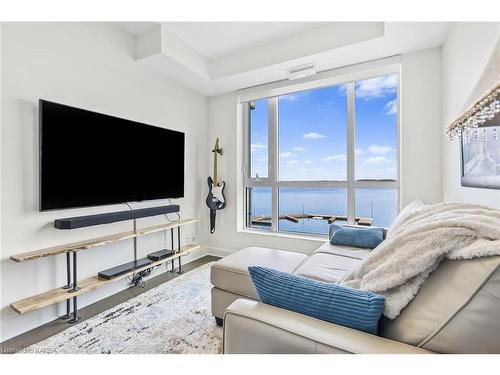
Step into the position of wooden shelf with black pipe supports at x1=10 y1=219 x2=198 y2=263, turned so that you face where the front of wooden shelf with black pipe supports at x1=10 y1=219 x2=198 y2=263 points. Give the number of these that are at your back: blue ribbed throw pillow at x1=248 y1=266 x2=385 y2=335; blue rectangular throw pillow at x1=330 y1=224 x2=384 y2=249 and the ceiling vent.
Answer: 0

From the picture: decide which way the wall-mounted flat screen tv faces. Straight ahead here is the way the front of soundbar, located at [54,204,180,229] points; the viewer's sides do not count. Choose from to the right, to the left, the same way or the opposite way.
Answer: the same way

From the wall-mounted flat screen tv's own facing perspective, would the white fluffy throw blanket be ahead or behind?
ahead

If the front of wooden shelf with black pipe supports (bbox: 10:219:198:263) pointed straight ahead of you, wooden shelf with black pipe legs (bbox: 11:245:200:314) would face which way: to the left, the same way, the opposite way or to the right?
the same way

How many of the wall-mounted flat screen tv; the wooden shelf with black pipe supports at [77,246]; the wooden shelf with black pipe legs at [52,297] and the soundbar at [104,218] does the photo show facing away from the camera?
0

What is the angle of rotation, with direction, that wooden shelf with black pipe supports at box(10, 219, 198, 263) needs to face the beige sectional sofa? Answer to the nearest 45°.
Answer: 0° — it already faces it

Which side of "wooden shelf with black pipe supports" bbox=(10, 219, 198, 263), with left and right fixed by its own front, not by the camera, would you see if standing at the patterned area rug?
front

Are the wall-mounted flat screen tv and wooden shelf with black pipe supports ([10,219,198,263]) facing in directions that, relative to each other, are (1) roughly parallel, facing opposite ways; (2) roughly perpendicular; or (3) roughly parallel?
roughly parallel

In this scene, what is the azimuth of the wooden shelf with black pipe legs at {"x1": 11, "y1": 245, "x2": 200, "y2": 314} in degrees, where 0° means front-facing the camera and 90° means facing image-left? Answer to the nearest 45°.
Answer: approximately 315°

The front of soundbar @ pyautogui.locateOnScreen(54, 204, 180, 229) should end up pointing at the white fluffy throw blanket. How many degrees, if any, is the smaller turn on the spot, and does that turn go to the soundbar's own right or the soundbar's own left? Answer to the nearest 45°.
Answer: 0° — it already faces it

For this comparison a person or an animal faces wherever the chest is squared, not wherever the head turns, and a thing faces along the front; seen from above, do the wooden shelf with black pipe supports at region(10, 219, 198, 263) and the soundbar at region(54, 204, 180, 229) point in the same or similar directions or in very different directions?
same or similar directions

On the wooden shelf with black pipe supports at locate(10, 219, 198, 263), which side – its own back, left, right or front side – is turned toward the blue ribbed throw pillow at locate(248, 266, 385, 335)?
front

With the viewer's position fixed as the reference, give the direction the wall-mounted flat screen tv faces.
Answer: facing the viewer and to the right of the viewer

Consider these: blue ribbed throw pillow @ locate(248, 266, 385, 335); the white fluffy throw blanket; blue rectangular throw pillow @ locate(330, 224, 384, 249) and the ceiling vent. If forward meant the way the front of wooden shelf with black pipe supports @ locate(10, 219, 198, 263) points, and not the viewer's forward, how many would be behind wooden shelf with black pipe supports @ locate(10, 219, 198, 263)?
0

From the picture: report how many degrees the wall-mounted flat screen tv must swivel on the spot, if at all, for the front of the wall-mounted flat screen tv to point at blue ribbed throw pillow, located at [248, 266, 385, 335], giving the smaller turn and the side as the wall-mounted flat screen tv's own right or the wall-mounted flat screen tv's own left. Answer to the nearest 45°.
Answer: approximately 45° to the wall-mounted flat screen tv's own right

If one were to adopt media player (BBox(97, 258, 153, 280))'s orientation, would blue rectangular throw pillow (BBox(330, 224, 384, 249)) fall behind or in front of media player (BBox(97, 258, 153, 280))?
in front

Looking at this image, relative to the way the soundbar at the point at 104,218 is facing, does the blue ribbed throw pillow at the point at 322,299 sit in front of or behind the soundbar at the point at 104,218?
in front

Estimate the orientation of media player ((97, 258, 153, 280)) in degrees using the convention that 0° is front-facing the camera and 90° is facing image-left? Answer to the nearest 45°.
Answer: approximately 315°
